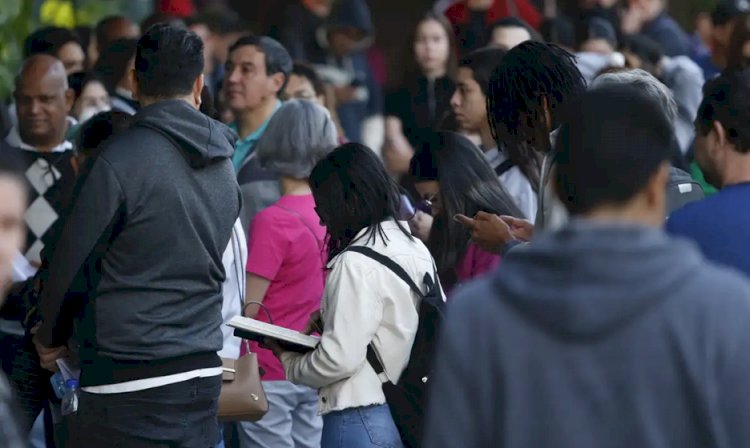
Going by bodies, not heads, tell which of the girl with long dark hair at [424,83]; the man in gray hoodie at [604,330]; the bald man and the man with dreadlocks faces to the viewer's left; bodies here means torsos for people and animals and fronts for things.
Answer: the man with dreadlocks

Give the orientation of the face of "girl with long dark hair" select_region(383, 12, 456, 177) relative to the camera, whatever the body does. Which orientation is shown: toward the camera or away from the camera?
toward the camera

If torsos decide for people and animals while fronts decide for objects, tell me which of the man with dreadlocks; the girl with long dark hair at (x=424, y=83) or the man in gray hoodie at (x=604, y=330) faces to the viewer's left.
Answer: the man with dreadlocks

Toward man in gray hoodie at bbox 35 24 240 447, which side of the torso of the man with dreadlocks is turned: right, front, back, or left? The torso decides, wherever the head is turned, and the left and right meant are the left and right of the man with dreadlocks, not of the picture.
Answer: front

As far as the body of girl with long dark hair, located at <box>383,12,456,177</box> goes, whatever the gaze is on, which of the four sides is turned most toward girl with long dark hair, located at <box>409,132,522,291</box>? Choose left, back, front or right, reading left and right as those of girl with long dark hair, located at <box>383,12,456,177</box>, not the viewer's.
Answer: front

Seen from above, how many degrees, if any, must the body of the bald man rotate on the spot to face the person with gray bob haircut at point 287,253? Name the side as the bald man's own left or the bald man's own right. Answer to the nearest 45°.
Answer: approximately 45° to the bald man's own left

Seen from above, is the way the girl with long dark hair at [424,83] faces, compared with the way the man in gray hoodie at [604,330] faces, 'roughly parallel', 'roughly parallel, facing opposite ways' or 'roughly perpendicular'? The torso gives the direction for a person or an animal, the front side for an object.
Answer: roughly parallel, facing opposite ways

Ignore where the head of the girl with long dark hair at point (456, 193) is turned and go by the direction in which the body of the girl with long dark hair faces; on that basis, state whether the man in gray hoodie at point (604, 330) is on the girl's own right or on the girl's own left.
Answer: on the girl's own left

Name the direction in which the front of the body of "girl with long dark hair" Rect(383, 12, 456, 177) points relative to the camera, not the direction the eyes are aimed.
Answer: toward the camera

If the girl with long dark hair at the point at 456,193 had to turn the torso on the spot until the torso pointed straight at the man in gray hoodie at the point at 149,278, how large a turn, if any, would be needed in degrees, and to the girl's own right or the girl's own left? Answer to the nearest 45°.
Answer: approximately 45° to the girl's own left

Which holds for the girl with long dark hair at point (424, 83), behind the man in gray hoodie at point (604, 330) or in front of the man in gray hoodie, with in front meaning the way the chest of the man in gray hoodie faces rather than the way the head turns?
in front

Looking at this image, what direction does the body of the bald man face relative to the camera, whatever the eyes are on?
toward the camera

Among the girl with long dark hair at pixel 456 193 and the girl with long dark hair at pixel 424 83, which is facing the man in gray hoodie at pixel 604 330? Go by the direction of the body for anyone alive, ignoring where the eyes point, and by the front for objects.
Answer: the girl with long dark hair at pixel 424 83

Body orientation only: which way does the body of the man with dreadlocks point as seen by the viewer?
to the viewer's left

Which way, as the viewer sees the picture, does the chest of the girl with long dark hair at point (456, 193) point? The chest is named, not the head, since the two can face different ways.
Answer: to the viewer's left

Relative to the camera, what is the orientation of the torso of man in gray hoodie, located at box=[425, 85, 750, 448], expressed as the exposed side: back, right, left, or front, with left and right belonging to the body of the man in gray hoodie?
back

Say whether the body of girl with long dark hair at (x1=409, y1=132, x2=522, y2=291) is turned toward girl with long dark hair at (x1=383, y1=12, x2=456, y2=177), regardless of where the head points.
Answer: no
